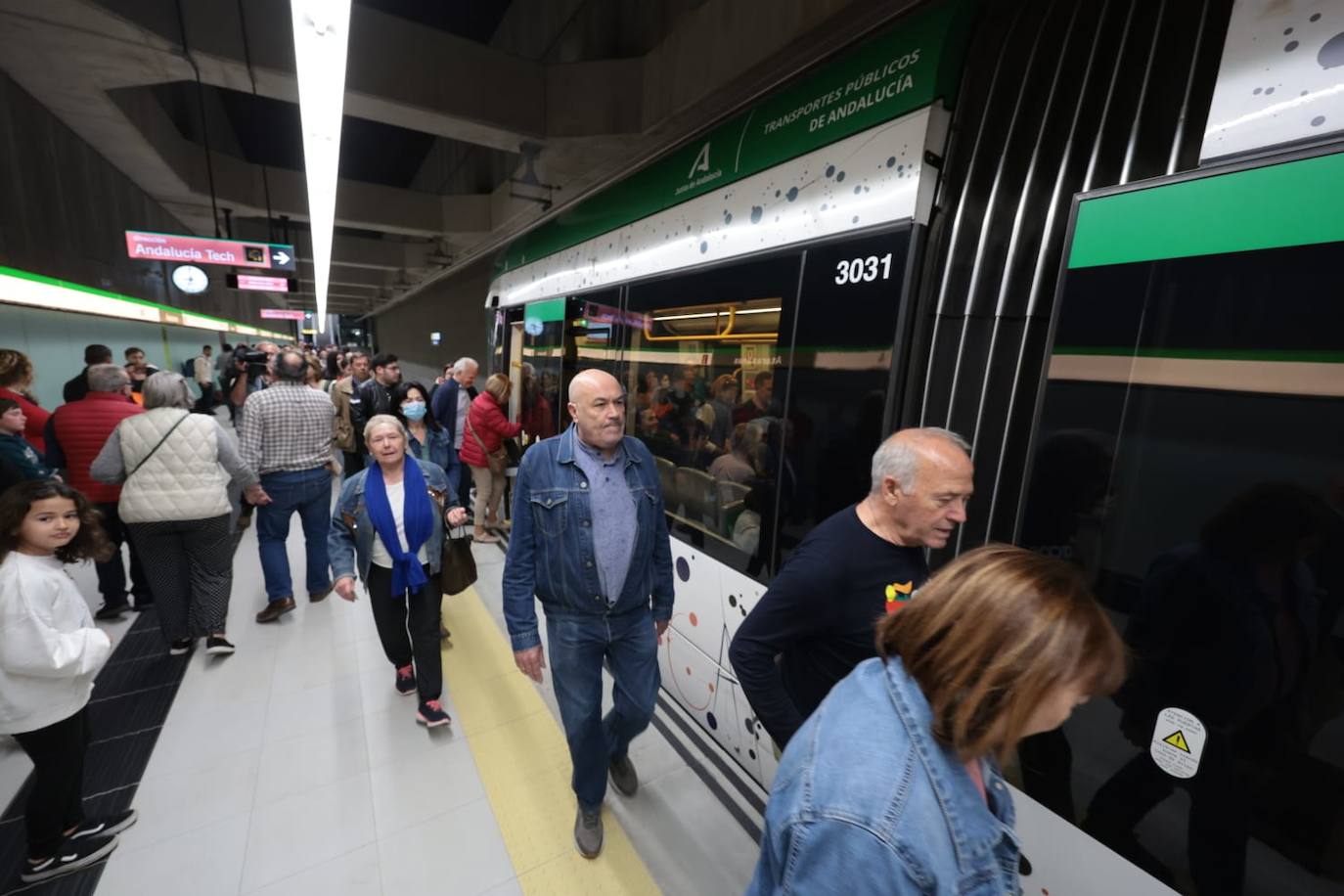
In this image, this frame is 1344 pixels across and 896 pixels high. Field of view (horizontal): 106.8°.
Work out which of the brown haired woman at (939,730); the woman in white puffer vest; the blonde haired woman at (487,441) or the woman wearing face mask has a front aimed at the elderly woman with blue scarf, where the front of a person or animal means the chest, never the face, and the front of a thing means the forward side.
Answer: the woman wearing face mask

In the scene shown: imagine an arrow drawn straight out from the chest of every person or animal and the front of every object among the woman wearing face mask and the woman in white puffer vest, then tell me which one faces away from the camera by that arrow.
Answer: the woman in white puffer vest

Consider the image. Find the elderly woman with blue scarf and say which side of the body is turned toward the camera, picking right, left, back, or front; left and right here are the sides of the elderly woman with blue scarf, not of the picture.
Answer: front

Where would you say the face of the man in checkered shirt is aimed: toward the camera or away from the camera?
away from the camera

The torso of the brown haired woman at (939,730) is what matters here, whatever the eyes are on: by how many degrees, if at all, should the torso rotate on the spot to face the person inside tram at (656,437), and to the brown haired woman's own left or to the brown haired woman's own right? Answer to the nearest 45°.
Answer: approximately 135° to the brown haired woman's own left

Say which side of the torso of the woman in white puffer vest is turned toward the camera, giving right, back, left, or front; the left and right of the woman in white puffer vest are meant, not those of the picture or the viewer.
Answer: back

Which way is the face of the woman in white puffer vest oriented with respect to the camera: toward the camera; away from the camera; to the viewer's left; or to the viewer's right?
away from the camera

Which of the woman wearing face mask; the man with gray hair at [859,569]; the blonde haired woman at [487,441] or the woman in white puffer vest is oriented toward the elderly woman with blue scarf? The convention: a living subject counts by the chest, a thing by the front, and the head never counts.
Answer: the woman wearing face mask

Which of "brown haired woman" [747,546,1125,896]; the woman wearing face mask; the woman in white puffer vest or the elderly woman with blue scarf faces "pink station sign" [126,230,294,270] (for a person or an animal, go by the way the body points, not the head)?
the woman in white puffer vest

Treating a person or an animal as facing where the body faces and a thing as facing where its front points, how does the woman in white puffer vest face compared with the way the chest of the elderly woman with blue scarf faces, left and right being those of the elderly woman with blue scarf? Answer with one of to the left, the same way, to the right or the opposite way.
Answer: the opposite way

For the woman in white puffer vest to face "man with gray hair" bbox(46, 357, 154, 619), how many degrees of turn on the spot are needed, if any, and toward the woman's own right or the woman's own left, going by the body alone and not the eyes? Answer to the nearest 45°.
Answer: approximately 45° to the woman's own left

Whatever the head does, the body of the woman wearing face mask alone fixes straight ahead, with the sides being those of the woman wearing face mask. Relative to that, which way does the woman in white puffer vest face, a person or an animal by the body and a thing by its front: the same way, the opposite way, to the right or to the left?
the opposite way
